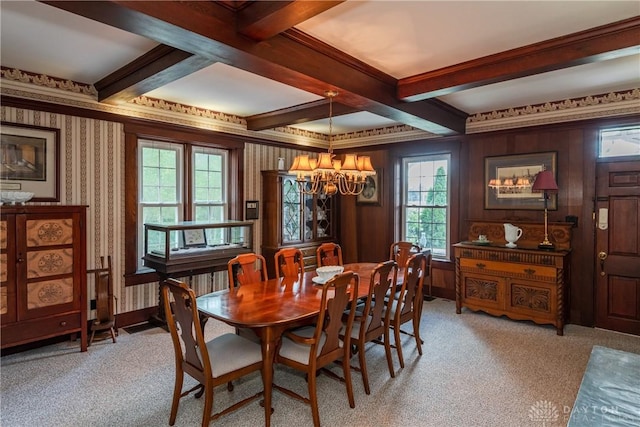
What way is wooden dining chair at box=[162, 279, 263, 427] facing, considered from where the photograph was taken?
facing away from the viewer and to the right of the viewer

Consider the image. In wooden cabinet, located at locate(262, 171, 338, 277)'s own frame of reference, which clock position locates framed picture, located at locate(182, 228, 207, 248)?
The framed picture is roughly at 3 o'clock from the wooden cabinet.

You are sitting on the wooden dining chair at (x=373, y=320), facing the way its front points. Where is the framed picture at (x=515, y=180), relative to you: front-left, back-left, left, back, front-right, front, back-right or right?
right

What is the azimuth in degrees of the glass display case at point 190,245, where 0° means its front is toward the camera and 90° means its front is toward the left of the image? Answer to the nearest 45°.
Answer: approximately 315°

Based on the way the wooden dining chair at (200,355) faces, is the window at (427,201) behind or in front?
in front

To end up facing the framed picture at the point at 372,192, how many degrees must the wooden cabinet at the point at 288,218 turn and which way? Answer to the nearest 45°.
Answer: approximately 45° to its left

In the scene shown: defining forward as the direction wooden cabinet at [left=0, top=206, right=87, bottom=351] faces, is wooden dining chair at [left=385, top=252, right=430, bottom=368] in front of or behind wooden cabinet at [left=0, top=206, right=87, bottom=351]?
in front

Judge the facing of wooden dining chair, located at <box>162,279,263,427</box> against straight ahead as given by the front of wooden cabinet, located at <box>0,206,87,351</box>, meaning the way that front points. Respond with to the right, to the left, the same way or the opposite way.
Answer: to the left

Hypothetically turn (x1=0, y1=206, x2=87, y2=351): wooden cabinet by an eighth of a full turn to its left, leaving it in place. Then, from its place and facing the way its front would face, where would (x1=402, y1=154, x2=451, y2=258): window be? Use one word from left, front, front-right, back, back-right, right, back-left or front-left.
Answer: front

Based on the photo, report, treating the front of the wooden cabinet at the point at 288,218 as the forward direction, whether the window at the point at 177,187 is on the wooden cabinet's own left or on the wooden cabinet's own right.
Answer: on the wooden cabinet's own right

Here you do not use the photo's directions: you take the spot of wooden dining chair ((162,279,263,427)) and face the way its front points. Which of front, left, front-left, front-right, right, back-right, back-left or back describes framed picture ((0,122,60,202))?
left

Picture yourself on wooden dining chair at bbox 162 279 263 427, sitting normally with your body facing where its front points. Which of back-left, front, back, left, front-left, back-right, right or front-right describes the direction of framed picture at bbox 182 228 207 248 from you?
front-left

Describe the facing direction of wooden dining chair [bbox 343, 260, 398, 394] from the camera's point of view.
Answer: facing away from the viewer and to the left of the viewer

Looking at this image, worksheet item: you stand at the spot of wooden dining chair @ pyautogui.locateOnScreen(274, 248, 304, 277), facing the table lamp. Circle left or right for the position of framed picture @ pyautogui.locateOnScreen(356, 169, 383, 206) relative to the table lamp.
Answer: left

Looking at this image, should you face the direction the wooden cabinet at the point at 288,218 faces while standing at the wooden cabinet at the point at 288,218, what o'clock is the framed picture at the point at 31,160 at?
The framed picture is roughly at 3 o'clock from the wooden cabinet.
